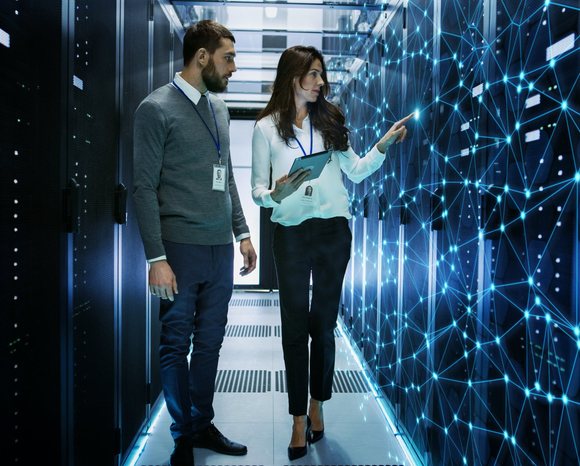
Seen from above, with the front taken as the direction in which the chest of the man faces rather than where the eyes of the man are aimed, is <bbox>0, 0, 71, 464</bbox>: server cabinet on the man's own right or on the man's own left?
on the man's own right

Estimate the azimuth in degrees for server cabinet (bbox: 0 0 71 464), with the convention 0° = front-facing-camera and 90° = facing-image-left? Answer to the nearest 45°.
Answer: approximately 315°

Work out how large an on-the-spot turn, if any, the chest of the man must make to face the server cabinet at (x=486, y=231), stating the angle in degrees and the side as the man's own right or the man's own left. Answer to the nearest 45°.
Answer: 0° — they already face it

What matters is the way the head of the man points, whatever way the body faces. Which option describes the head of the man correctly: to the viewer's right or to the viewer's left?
to the viewer's right

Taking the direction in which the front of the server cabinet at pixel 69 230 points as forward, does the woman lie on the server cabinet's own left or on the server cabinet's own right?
on the server cabinet's own left

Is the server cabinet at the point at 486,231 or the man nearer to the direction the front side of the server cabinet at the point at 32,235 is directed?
the server cabinet

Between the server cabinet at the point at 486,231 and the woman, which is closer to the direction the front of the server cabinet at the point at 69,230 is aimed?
the server cabinet

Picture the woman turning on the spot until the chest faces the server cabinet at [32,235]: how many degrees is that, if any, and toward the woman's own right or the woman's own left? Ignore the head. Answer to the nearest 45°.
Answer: approximately 45° to the woman's own right
